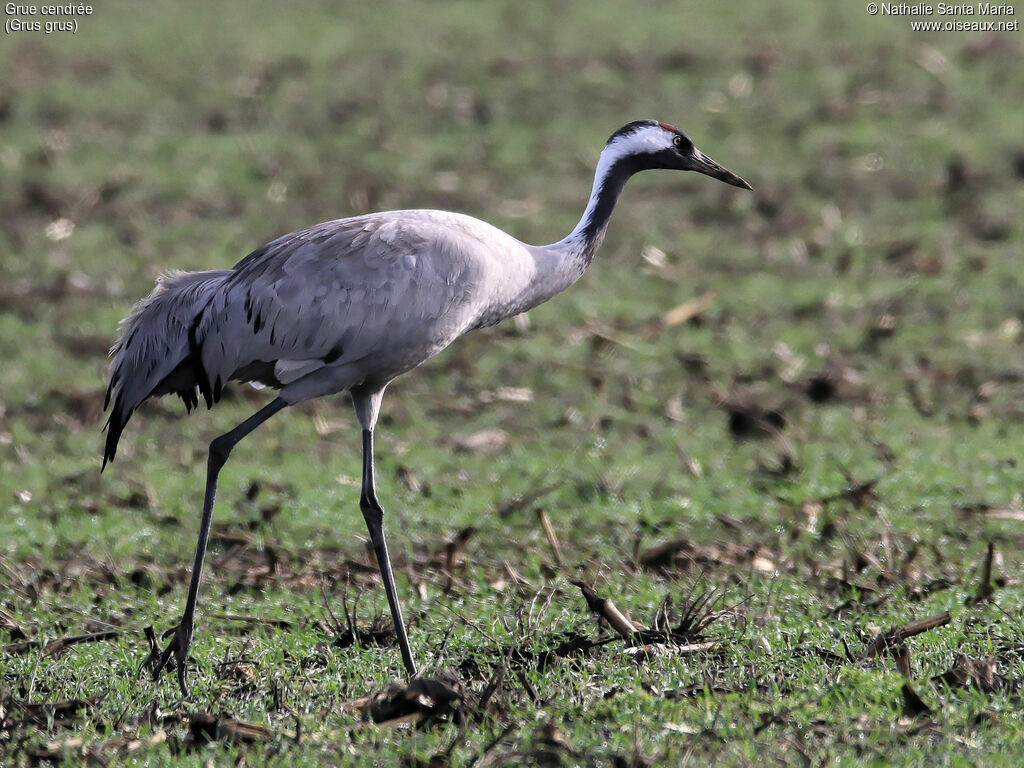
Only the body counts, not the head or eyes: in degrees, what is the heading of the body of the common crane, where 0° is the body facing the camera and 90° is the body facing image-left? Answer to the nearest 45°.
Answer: approximately 270°
